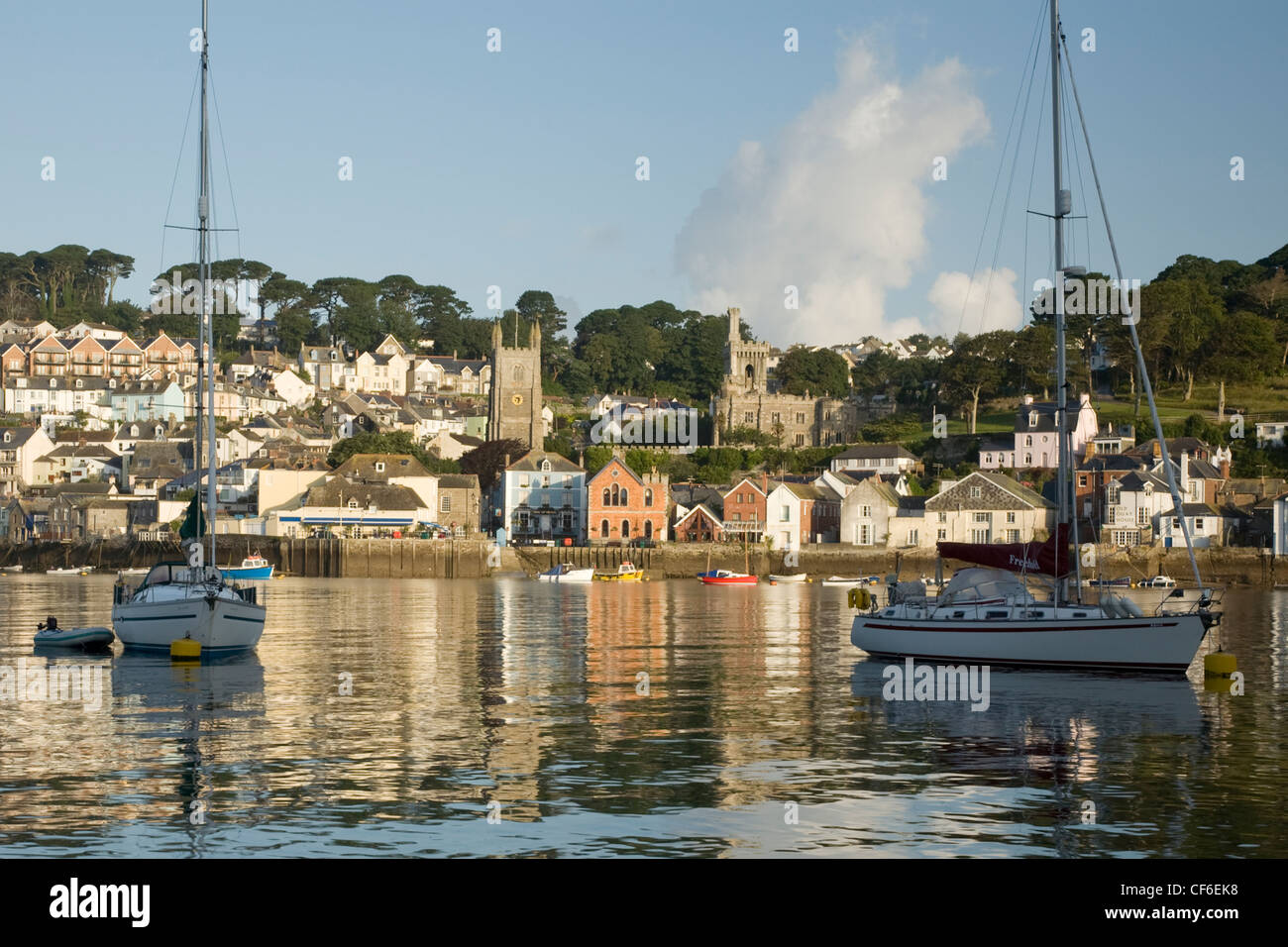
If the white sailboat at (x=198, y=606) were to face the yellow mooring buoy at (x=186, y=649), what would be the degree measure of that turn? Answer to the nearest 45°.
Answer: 0° — it already faces it

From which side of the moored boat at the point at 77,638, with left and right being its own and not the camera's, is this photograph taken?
right

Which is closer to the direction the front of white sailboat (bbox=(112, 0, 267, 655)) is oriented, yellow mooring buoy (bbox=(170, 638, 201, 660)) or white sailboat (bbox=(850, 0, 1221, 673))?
the yellow mooring buoy

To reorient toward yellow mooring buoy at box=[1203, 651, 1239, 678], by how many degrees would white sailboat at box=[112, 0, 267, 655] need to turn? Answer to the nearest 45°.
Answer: approximately 45° to its left

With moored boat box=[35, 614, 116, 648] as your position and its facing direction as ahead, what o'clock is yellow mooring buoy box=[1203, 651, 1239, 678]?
The yellow mooring buoy is roughly at 1 o'clock from the moored boat.

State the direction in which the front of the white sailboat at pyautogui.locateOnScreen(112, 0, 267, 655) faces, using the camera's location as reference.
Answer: facing the viewer

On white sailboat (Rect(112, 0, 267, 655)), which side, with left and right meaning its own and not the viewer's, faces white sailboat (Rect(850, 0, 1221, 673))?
left

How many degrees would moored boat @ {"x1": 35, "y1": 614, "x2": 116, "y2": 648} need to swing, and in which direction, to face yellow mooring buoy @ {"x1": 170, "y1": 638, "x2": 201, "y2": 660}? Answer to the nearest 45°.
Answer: approximately 45° to its right

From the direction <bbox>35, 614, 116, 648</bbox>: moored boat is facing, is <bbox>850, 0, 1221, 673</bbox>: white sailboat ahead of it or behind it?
ahead

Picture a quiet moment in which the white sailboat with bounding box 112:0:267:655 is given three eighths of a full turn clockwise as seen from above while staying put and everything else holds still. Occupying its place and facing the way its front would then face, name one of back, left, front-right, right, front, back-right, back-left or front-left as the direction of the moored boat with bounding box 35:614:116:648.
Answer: front
